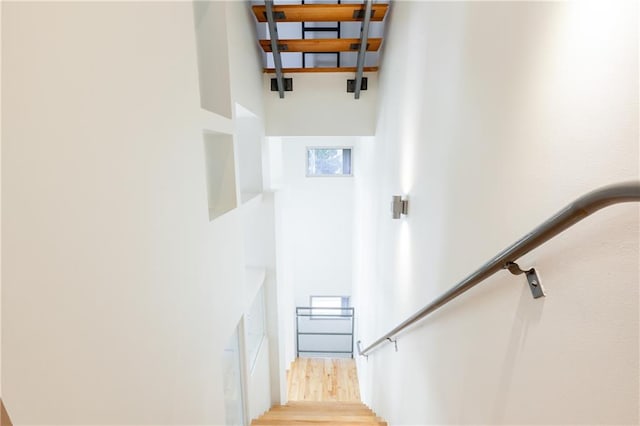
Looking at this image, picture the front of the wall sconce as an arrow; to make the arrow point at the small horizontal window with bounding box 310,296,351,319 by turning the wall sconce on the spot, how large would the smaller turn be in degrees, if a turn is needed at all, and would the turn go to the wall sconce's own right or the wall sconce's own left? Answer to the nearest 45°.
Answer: approximately 90° to the wall sconce's own right

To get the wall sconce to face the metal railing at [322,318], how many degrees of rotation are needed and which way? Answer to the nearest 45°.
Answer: approximately 90° to its right

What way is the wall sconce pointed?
to the viewer's left
